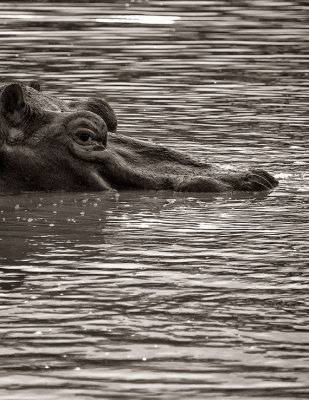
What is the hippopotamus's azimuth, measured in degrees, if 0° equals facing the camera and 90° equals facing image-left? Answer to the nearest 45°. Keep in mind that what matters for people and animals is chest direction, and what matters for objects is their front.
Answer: approximately 270°
